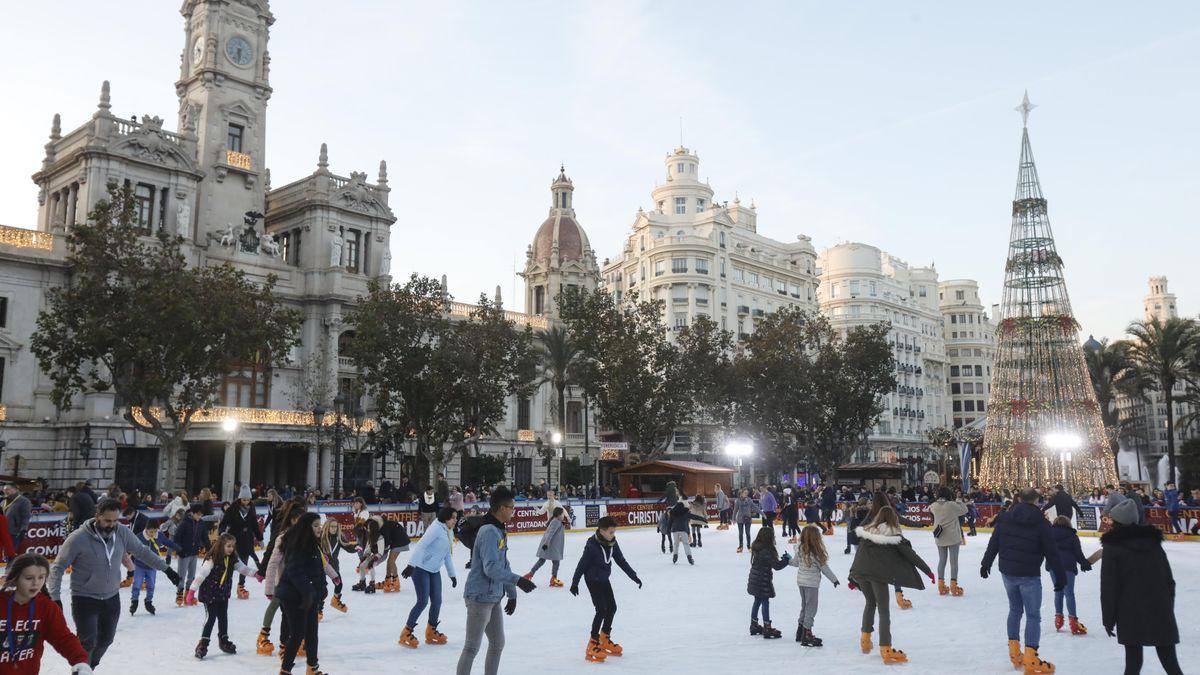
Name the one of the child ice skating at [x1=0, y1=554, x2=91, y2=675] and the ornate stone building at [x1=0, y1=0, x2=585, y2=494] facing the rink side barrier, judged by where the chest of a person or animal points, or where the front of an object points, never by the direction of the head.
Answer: the ornate stone building

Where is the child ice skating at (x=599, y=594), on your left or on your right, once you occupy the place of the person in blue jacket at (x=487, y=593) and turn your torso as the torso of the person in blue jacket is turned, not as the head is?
on your left

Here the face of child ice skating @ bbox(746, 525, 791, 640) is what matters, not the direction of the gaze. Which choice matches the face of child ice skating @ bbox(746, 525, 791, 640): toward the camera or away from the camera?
away from the camera

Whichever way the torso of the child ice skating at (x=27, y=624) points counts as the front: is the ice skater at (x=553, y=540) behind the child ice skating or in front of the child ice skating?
behind

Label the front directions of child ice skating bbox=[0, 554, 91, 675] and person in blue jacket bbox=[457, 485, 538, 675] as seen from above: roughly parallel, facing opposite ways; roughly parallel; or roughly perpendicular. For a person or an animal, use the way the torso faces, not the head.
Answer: roughly perpendicular

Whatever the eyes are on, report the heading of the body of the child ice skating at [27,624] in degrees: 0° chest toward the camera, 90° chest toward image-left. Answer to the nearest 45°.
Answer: approximately 0°

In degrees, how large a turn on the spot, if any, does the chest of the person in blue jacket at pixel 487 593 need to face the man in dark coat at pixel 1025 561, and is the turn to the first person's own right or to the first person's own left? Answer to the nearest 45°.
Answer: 0° — they already face them

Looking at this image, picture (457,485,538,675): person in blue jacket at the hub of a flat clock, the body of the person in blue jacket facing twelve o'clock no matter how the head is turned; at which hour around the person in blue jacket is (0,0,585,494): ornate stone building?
The ornate stone building is roughly at 8 o'clock from the person in blue jacket.

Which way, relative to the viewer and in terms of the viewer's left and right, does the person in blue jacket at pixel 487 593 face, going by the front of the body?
facing to the right of the viewer

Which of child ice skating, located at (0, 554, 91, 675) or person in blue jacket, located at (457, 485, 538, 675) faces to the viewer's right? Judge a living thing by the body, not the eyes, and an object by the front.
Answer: the person in blue jacket

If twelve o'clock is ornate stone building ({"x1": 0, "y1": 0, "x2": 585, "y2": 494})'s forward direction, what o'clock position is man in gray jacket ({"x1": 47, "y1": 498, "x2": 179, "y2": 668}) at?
The man in gray jacket is roughly at 1 o'clock from the ornate stone building.
